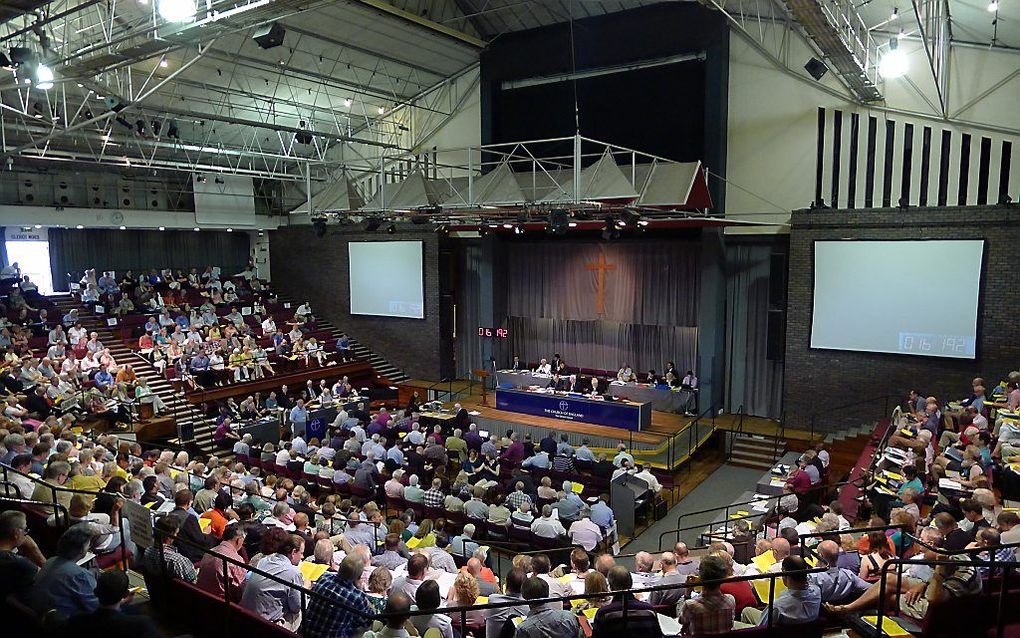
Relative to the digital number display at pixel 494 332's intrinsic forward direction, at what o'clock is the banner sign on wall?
The banner sign on wall is roughly at 3 o'clock from the digital number display.

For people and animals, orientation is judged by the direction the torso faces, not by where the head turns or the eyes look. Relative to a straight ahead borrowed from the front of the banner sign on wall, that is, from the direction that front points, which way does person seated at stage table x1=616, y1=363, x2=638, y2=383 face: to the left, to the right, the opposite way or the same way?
to the right

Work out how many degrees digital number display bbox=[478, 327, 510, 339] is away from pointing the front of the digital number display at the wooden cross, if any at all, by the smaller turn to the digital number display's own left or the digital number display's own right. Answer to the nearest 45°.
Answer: approximately 90° to the digital number display's own left

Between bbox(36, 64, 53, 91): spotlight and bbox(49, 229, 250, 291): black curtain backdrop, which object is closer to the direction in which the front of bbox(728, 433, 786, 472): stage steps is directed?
the spotlight

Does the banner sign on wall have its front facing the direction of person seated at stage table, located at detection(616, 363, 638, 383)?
yes

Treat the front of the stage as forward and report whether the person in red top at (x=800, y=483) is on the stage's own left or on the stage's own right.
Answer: on the stage's own left

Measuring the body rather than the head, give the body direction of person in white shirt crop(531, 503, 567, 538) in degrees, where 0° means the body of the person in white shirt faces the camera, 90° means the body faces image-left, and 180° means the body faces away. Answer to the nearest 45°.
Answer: approximately 180°

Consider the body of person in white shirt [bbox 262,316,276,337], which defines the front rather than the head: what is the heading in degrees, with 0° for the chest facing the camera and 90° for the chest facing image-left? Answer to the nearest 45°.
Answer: approximately 315°

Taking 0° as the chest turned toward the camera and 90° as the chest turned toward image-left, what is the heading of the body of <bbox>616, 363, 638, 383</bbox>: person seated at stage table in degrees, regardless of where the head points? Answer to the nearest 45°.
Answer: approximately 0°

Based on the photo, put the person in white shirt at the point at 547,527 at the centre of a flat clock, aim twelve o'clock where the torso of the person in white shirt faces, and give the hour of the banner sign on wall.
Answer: The banner sign on wall is roughly at 10 o'clock from the person in white shirt.
